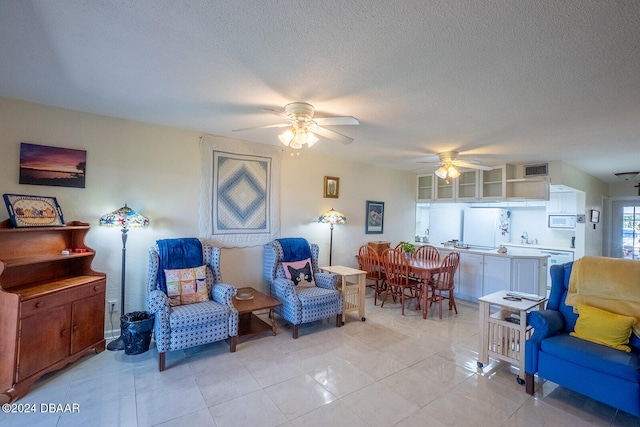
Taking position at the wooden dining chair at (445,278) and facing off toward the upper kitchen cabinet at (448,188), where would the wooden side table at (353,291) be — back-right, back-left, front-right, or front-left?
back-left

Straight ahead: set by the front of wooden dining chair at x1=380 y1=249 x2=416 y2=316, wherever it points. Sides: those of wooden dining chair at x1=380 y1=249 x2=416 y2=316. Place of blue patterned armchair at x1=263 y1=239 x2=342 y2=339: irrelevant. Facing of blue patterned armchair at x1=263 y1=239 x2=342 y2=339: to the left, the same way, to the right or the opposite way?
to the right

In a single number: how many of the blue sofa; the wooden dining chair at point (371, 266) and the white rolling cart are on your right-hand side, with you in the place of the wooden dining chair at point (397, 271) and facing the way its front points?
2

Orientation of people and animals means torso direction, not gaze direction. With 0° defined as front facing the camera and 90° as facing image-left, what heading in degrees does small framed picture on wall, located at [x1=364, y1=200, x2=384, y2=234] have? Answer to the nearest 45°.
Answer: approximately 315°

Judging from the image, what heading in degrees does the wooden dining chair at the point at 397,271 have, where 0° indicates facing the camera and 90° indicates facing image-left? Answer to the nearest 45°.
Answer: approximately 225°

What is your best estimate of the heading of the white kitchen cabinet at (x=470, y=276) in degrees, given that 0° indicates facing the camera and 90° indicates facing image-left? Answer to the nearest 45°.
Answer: approximately 0°
